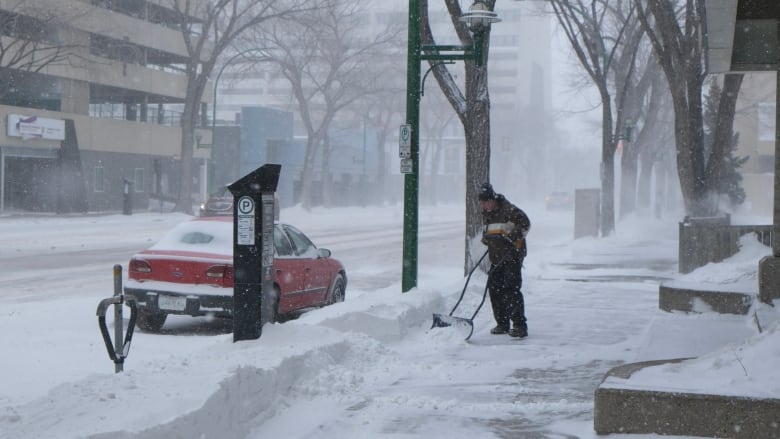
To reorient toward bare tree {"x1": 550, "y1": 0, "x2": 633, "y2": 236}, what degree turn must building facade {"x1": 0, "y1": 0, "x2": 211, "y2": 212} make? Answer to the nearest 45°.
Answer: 0° — it already faces it

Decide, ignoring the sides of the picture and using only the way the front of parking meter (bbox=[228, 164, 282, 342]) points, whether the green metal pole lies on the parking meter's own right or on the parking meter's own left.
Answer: on the parking meter's own left

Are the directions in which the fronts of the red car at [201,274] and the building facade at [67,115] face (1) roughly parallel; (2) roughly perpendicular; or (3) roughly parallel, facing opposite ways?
roughly perpendicular

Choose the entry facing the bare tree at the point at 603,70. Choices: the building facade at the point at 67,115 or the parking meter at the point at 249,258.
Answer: the building facade

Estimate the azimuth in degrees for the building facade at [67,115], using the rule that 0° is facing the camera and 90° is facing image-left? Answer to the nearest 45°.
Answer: approximately 315°

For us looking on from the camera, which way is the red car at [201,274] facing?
facing away from the viewer and to the right of the viewer

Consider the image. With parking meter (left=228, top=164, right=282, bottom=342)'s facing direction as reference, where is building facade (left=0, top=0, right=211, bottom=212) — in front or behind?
behind

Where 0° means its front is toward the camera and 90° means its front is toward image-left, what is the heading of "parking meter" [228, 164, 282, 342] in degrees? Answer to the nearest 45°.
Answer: approximately 315°

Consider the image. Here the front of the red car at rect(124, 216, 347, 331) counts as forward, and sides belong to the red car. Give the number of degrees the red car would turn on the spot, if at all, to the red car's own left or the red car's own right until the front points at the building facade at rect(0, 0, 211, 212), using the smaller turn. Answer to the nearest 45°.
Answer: approximately 45° to the red car's own left

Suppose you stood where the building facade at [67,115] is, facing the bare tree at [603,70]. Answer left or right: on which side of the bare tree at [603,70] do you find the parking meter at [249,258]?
right
